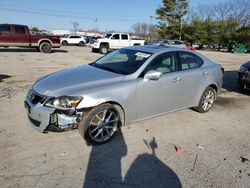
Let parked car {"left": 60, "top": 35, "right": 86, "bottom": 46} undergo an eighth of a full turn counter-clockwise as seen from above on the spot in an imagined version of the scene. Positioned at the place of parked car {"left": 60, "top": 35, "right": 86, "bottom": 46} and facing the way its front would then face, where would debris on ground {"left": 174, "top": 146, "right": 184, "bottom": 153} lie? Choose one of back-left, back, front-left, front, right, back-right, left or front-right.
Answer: front-left

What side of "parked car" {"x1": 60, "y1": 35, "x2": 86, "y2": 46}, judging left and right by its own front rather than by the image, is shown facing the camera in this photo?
left

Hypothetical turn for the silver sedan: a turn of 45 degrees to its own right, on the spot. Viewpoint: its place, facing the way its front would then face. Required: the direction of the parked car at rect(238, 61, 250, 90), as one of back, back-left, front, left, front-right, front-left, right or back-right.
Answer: back-right

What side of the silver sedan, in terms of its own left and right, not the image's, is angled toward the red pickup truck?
right
